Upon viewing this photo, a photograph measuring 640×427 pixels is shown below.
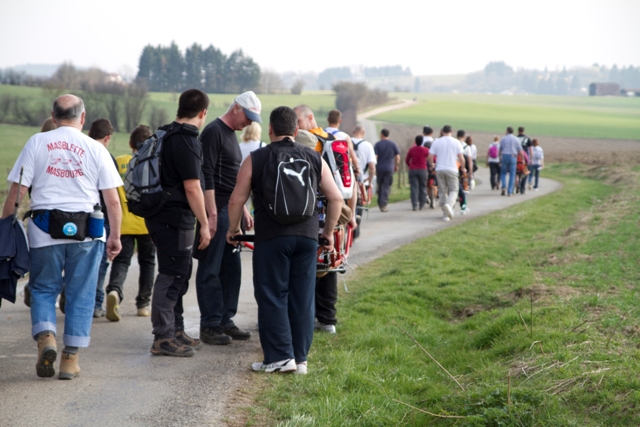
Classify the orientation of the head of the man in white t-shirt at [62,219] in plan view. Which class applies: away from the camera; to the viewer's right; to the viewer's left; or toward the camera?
away from the camera

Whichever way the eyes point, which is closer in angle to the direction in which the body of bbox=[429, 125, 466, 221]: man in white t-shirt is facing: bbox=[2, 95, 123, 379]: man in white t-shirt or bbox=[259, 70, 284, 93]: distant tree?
the distant tree

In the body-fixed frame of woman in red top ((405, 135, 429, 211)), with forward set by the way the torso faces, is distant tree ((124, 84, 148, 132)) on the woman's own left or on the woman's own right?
on the woman's own left

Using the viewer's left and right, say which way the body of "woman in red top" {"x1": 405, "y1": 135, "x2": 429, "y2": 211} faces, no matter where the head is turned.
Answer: facing away from the viewer

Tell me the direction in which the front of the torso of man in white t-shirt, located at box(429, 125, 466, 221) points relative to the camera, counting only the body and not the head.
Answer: away from the camera

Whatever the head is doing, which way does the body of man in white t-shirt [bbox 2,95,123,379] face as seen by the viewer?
away from the camera

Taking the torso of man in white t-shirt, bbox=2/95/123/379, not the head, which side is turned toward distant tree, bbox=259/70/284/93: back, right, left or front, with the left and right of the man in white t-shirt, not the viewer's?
front

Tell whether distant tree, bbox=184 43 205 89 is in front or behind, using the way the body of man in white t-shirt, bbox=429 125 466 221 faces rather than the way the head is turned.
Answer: in front

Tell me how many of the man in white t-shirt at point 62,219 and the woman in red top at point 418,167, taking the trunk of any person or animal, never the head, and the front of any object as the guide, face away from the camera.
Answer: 2
